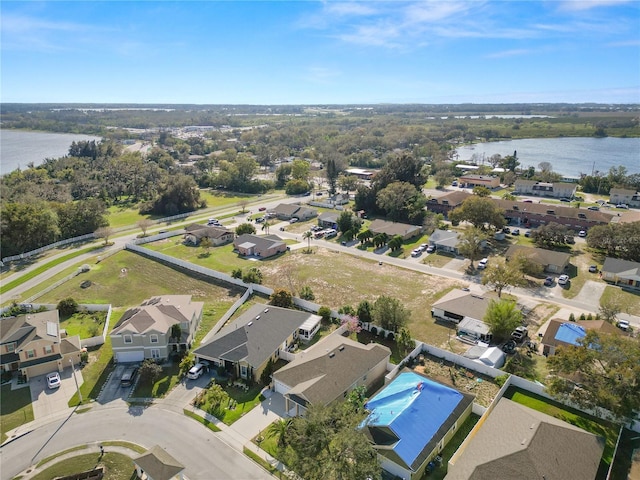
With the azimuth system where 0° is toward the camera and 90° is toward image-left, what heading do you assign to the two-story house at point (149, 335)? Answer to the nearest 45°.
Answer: approximately 0°

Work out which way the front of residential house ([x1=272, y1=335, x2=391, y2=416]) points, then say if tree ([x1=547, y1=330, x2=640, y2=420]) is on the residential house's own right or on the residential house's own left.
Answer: on the residential house's own left

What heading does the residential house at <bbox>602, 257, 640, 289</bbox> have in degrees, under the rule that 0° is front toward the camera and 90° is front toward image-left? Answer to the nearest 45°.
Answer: approximately 45°

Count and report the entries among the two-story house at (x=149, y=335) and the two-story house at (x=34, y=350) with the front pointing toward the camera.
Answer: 2

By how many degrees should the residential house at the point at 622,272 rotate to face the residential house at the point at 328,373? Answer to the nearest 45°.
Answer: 0° — it already faces it

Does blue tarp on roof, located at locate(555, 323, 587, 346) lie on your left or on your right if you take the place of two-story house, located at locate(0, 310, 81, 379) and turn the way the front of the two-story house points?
on your left

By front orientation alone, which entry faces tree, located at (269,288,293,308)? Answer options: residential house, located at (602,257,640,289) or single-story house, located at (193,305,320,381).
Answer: the residential house

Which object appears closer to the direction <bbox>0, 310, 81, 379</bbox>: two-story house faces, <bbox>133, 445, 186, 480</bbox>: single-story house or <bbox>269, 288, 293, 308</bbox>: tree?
the single-story house

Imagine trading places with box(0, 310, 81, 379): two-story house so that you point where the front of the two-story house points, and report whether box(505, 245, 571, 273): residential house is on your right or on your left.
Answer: on your left

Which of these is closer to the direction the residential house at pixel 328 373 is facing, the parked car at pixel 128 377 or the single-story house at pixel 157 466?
the single-story house

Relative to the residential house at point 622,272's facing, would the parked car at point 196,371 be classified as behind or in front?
in front

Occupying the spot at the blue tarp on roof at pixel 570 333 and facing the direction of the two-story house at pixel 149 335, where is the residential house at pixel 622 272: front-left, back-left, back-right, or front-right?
back-right

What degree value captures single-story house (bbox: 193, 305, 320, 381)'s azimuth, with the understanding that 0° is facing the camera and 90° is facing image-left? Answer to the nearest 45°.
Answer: approximately 45°

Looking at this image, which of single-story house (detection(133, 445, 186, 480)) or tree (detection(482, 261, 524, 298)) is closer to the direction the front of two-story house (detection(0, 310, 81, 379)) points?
the single-story house
